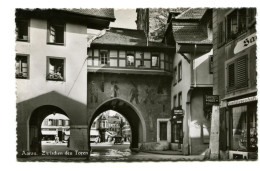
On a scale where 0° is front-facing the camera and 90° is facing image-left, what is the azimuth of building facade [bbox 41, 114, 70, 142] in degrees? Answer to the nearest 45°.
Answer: approximately 0°
